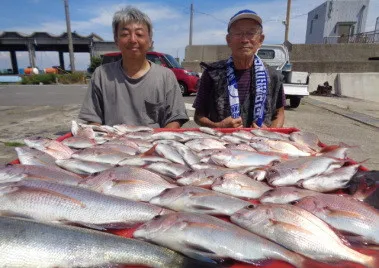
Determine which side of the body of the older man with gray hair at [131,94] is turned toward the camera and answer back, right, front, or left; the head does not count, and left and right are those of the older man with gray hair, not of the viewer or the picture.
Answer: front

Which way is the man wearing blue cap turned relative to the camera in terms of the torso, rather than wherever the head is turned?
toward the camera

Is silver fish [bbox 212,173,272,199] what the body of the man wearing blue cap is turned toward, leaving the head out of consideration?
yes

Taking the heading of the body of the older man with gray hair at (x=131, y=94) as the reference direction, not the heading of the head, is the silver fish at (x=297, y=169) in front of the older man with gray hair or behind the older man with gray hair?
in front

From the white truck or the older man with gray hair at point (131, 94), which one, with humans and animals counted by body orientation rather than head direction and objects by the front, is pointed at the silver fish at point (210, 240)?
the older man with gray hair

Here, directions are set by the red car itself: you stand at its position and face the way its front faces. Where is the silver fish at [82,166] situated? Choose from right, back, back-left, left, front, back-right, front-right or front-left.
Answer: front-right
